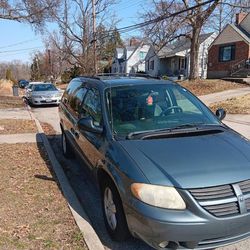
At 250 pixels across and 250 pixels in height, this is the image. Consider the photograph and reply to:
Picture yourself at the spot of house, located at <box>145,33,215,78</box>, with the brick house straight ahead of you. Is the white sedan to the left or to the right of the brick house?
right

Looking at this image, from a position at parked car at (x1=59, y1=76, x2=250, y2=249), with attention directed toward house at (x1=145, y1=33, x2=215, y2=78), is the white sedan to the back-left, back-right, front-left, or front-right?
front-left

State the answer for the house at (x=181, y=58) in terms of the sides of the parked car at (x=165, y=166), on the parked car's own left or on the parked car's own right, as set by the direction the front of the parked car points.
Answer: on the parked car's own left

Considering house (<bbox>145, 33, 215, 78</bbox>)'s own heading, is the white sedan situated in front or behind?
in front

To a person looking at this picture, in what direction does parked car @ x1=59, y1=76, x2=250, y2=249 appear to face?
facing the viewer and to the right of the viewer

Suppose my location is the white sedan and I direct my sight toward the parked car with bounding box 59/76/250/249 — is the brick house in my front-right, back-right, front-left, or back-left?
back-left

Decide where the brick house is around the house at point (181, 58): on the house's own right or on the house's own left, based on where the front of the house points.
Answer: on the house's own left

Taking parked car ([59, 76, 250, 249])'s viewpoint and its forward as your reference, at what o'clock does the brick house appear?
The brick house is roughly at 8 o'clock from the parked car.

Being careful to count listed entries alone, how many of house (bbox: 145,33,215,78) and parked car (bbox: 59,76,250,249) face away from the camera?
0

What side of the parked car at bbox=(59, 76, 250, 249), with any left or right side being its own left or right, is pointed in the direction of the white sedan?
back

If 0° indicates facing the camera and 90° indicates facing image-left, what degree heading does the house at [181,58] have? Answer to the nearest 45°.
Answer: approximately 45°

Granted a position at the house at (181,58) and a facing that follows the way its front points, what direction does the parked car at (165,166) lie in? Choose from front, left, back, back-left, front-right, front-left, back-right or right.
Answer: front-left

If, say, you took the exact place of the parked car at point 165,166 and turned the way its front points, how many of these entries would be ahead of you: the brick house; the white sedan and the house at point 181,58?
0
